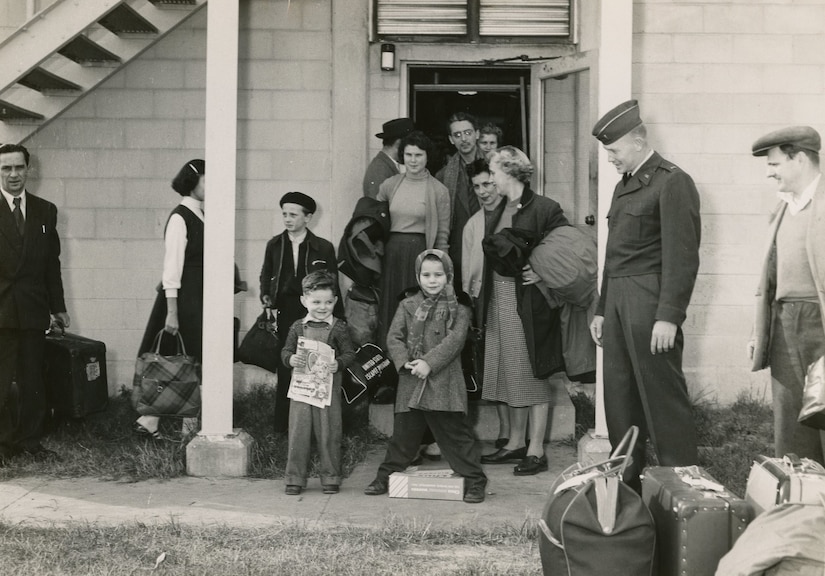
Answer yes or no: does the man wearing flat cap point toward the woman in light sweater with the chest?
no

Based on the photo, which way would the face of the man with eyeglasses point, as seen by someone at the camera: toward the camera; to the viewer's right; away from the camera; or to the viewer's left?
toward the camera

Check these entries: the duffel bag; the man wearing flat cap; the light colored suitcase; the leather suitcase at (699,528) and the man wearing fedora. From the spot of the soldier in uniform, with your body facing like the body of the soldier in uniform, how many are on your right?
1

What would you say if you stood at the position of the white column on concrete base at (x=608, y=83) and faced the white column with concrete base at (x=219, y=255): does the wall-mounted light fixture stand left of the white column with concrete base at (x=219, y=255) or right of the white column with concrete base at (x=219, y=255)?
right

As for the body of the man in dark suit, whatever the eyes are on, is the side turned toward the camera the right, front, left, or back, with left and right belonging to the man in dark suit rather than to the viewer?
front

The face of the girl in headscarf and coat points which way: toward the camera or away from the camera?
toward the camera

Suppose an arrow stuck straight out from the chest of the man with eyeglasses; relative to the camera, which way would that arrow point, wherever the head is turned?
toward the camera

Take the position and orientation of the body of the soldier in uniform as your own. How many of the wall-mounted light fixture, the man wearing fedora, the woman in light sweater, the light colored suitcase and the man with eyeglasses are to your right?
4

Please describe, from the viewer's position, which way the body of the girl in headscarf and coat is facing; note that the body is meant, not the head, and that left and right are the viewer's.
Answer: facing the viewer

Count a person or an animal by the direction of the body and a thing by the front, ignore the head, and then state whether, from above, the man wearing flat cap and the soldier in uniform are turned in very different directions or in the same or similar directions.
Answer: same or similar directions

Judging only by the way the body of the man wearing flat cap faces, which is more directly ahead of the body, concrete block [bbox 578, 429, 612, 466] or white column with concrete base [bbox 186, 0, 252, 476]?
the white column with concrete base

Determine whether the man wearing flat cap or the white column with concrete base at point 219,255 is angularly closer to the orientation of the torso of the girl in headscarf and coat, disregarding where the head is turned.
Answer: the man wearing flat cap

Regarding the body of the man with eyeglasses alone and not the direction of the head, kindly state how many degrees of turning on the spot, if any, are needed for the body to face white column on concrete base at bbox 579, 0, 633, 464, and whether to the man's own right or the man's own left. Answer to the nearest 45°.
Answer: approximately 45° to the man's own left

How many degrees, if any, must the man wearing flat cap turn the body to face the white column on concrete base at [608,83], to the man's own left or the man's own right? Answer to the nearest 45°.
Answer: approximately 90° to the man's own right
